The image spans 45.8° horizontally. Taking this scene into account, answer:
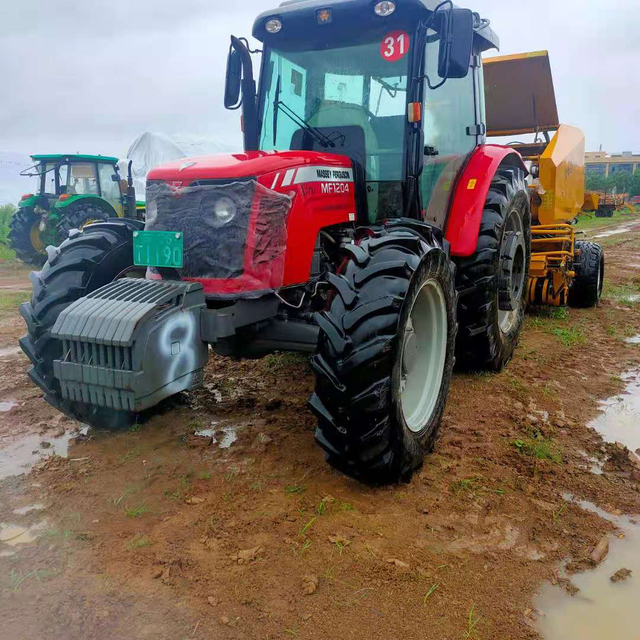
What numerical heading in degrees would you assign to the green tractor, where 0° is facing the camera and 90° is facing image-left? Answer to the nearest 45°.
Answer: approximately 225°

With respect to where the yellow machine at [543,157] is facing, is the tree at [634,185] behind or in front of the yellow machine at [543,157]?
behind

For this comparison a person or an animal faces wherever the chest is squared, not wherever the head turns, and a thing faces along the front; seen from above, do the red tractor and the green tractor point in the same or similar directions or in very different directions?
very different directions

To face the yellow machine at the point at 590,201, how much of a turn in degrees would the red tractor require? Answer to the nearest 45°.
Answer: approximately 180°

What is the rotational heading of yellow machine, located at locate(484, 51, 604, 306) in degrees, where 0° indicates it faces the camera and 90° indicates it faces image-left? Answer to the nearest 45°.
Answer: approximately 45°

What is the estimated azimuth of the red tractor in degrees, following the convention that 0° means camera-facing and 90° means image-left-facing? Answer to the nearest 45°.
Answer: approximately 45°

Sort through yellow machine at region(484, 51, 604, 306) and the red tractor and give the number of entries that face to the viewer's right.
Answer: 0
